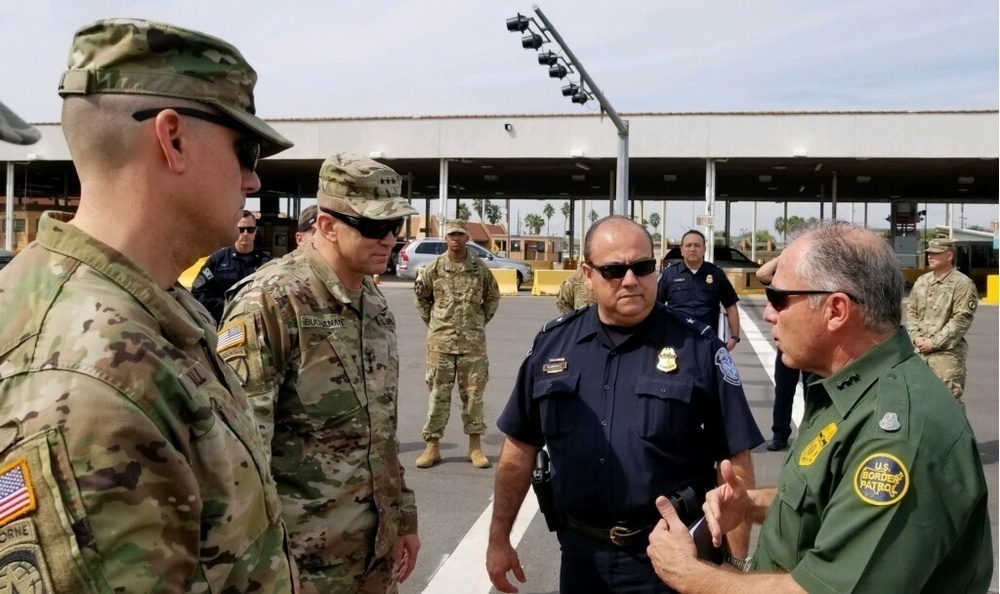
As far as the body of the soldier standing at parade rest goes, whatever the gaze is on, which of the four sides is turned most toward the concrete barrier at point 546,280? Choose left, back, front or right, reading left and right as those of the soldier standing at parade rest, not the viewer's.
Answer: back

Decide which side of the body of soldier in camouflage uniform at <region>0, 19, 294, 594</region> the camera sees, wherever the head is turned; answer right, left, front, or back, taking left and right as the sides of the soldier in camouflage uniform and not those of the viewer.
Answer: right

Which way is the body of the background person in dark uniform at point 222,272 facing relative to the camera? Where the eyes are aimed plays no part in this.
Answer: toward the camera

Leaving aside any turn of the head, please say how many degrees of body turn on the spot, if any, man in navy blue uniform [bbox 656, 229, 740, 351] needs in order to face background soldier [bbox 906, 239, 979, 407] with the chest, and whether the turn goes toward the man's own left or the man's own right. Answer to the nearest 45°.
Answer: approximately 45° to the man's own left

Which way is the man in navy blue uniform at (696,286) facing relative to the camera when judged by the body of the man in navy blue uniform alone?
toward the camera

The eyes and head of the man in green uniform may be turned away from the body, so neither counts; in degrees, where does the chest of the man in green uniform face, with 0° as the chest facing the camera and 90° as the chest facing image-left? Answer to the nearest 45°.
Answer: approximately 90°

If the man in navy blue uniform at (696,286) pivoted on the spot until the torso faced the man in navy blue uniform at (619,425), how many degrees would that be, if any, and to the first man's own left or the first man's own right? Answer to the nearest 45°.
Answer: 0° — they already face them

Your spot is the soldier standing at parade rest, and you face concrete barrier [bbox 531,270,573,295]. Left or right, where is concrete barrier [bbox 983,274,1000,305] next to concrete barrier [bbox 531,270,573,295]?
right

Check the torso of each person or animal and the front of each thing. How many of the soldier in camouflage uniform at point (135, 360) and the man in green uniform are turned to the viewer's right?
1

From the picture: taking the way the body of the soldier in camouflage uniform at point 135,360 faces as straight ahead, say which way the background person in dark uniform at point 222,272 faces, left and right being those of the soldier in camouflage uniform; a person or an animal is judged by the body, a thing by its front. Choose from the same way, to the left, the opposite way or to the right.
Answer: to the right

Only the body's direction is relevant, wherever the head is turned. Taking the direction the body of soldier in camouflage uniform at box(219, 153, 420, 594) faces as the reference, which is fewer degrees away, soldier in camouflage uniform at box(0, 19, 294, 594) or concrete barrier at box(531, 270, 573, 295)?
the soldier in camouflage uniform

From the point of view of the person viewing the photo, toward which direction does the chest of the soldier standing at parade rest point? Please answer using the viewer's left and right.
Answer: facing the viewer

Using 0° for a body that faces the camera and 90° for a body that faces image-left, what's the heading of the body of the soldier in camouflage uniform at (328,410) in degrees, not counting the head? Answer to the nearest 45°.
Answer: approximately 315°

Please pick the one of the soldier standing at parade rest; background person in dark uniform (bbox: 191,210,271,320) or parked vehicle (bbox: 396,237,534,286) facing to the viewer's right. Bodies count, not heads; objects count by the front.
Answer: the parked vehicle

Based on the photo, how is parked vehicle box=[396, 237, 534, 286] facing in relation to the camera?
to the viewer's right

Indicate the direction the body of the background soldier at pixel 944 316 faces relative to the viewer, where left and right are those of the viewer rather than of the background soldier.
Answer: facing the viewer and to the left of the viewer
